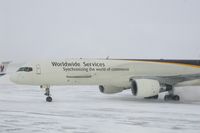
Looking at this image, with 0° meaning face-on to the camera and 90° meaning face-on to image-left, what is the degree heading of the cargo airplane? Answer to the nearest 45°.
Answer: approximately 90°
